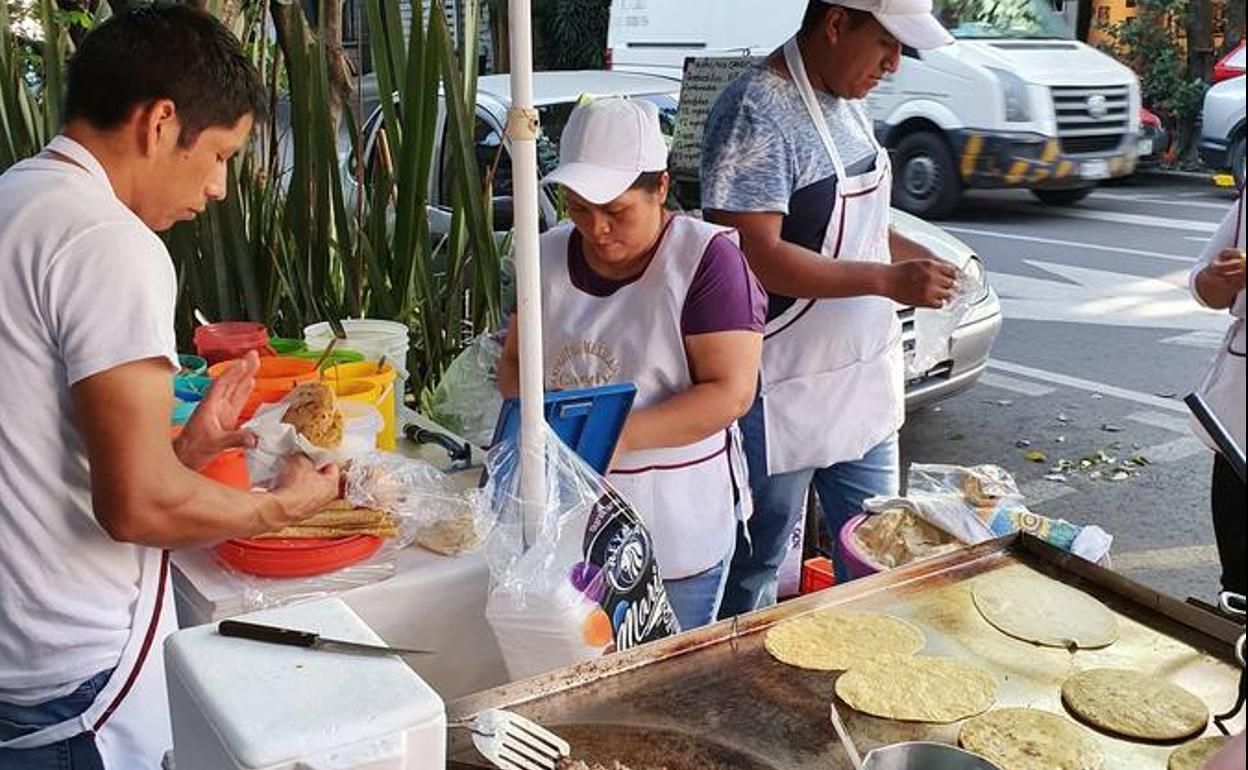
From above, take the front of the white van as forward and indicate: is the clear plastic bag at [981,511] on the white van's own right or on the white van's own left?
on the white van's own right

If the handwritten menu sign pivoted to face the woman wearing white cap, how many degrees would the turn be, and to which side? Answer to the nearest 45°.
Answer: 0° — it already faces them

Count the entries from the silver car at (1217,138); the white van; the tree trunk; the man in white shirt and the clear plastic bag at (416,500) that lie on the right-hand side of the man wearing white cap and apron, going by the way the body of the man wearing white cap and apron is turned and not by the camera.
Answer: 2

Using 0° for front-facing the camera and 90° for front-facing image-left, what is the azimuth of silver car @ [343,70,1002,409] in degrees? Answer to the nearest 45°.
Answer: approximately 315°

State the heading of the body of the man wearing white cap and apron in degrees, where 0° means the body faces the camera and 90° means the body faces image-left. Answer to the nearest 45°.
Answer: approximately 315°

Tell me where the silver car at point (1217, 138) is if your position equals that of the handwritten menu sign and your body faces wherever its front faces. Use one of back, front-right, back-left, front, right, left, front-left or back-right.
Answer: back-left

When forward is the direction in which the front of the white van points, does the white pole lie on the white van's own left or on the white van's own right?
on the white van's own right

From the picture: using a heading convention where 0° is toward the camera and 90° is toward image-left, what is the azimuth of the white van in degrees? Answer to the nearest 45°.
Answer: approximately 315°
